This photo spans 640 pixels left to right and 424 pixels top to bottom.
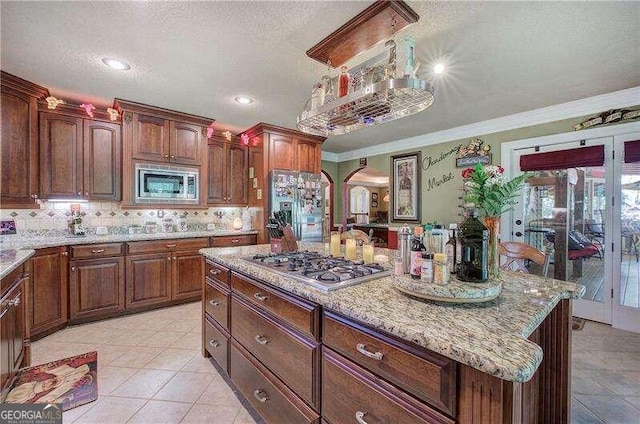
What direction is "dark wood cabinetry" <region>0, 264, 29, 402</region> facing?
to the viewer's right

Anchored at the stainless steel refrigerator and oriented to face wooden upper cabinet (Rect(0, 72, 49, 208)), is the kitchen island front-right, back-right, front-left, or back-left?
front-left

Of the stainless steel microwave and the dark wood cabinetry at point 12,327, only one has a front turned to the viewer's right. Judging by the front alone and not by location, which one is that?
the dark wood cabinetry

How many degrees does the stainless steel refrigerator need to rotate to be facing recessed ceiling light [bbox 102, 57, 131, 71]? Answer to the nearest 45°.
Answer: approximately 90° to its right

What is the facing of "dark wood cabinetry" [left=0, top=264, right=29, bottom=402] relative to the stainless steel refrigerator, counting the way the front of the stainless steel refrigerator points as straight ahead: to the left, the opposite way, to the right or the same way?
to the left

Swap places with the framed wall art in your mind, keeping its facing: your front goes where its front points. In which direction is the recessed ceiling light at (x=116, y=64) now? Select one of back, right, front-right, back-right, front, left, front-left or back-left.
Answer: front

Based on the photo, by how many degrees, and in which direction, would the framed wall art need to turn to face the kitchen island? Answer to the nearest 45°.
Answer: approximately 45° to its left

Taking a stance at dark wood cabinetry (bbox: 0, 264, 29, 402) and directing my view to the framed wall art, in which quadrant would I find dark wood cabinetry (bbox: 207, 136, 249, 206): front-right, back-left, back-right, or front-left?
front-left

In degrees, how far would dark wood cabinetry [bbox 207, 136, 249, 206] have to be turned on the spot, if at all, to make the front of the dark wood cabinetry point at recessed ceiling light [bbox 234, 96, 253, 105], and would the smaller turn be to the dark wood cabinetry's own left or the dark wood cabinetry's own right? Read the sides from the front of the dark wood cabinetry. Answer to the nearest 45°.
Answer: approximately 45° to the dark wood cabinetry's own right

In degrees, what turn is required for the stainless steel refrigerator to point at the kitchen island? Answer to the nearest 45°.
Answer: approximately 45° to its right

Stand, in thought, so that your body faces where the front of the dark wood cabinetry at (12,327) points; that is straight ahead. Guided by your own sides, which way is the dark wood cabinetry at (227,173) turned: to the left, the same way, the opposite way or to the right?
to the right

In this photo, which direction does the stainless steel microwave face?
toward the camera

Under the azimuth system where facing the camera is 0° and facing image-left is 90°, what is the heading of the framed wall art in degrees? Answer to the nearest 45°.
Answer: approximately 45°

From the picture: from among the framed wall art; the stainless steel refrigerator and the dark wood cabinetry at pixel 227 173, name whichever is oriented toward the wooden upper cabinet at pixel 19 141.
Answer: the framed wall art
